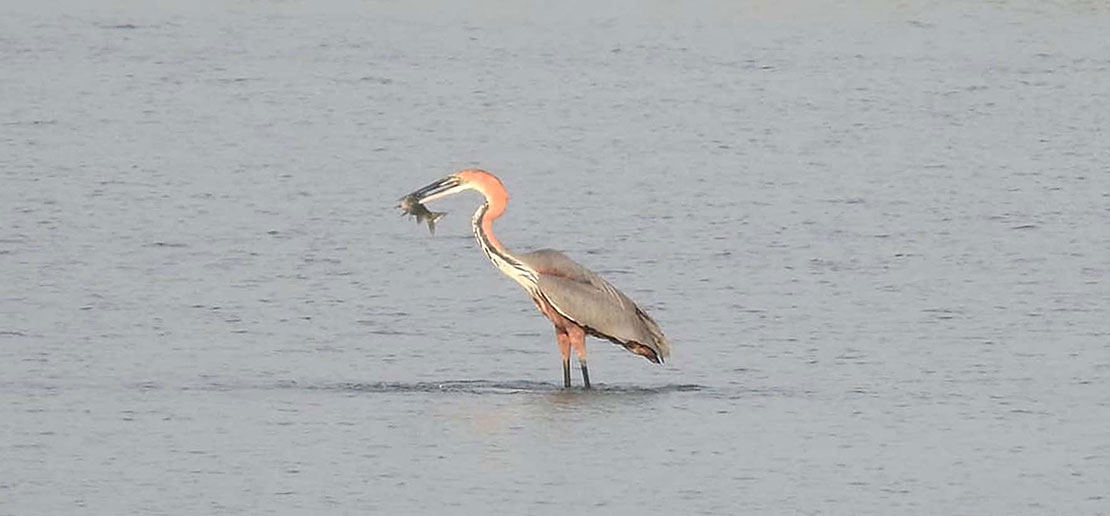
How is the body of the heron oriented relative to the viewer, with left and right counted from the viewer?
facing to the left of the viewer
